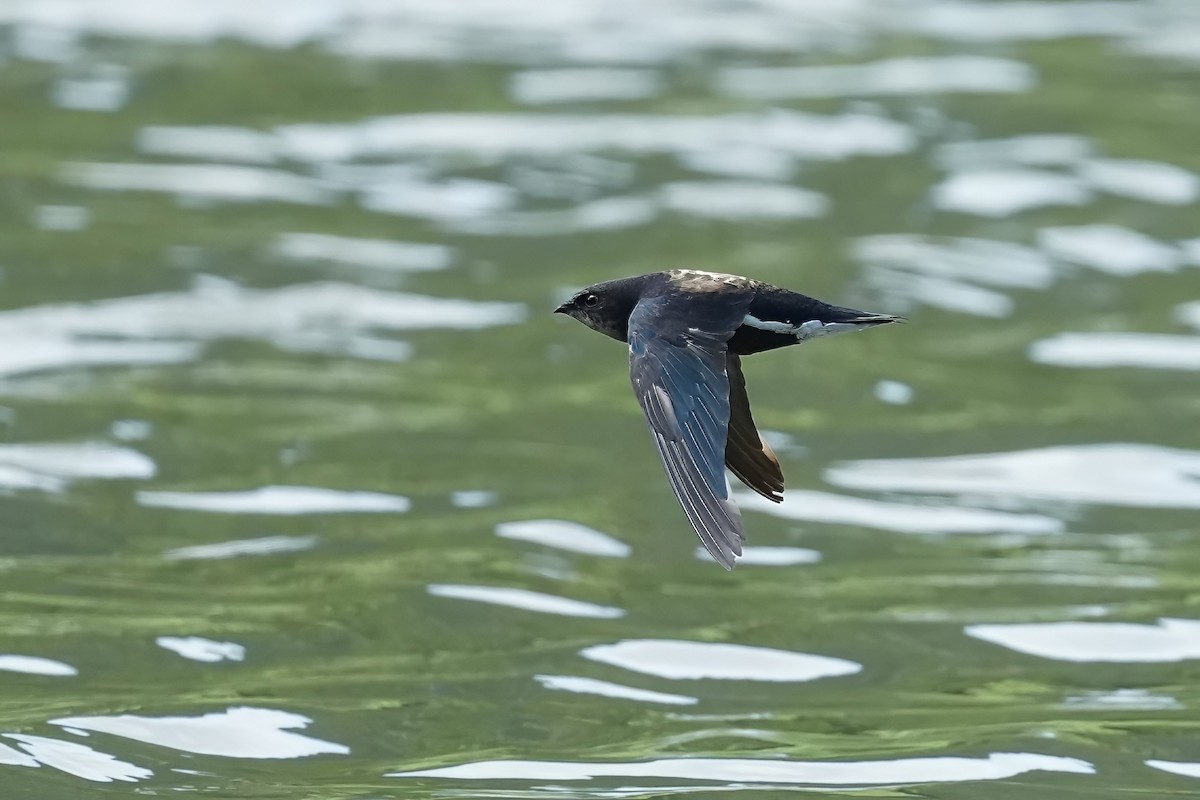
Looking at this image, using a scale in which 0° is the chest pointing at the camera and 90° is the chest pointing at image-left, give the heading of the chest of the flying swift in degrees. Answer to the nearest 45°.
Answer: approximately 90°
